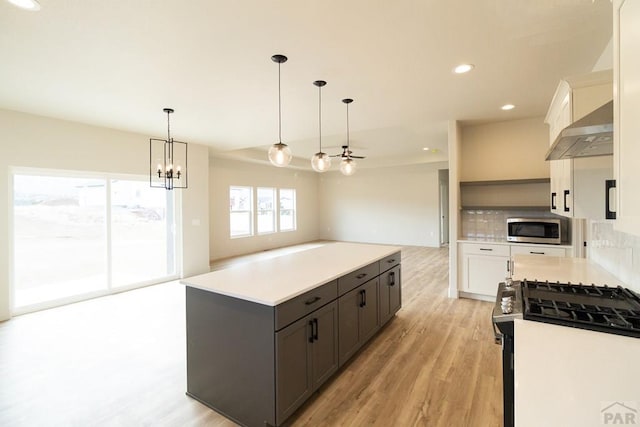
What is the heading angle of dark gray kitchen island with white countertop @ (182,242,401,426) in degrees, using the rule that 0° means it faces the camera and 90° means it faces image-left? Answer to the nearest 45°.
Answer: approximately 315°

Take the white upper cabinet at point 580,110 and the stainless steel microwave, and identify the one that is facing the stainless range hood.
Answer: the stainless steel microwave

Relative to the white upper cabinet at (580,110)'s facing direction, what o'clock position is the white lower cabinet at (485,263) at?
The white lower cabinet is roughly at 2 o'clock from the white upper cabinet.

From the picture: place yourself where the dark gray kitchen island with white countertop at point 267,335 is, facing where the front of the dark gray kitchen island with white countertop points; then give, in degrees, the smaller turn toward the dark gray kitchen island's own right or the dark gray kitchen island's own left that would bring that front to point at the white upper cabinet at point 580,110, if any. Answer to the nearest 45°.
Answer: approximately 45° to the dark gray kitchen island's own left

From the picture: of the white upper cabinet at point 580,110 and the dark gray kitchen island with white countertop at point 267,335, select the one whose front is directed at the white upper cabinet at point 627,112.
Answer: the dark gray kitchen island with white countertop

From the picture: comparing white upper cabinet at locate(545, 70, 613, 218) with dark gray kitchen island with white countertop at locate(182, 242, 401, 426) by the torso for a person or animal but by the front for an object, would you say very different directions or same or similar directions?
very different directions

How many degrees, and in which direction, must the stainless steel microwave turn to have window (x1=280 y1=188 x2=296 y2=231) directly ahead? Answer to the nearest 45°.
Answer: approximately 90° to its right

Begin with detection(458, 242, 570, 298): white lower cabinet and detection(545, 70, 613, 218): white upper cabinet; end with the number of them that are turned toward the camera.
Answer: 1

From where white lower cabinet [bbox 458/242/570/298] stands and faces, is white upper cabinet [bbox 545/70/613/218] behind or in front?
in front

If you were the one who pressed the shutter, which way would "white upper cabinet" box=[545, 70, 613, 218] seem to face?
facing to the left of the viewer

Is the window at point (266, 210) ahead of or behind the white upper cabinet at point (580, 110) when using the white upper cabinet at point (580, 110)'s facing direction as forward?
ahead

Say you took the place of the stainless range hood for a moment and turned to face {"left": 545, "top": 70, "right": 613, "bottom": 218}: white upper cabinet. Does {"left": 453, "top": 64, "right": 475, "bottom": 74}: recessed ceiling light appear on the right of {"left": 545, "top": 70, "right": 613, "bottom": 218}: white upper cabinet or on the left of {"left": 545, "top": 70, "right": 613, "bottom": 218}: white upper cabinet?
left

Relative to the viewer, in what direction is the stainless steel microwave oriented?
toward the camera

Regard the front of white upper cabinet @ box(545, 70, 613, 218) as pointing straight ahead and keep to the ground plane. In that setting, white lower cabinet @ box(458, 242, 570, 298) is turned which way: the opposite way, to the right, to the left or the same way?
to the left

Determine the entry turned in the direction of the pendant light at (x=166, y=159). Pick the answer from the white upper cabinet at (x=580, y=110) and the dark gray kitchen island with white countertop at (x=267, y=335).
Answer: the white upper cabinet

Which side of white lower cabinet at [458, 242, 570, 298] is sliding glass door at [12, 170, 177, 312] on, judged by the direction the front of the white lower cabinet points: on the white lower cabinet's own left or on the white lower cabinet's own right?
on the white lower cabinet's own right

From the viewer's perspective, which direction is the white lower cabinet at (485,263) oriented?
toward the camera
